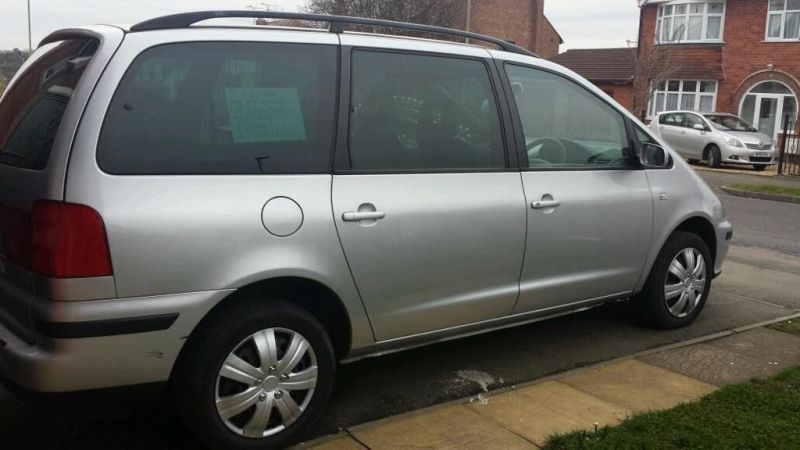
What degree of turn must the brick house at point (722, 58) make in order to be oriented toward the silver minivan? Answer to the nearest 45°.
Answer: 0° — it already faces it

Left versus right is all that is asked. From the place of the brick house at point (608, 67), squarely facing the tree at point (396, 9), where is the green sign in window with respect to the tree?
left

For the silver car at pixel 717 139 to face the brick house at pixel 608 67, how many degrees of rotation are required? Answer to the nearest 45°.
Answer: approximately 135° to its left

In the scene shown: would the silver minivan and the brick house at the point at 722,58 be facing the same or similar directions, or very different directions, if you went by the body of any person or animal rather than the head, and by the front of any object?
very different directions

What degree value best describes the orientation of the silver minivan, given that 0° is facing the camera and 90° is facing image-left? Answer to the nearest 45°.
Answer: approximately 225°

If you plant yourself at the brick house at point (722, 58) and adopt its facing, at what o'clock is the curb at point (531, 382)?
The curb is roughly at 12 o'clock from the brick house.

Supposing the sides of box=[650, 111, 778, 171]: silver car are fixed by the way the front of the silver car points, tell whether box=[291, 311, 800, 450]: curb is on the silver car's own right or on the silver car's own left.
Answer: on the silver car's own right

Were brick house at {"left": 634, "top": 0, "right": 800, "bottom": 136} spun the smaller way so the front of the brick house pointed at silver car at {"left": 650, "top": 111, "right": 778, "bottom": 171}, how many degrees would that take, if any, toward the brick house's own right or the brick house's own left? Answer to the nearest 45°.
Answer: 0° — it already faces it

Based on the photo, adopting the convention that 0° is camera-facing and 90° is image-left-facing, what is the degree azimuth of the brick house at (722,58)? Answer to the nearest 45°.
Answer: approximately 0°
